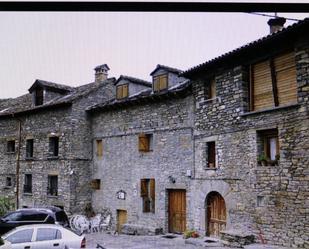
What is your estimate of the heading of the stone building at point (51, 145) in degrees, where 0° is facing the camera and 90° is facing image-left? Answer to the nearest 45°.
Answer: approximately 45°

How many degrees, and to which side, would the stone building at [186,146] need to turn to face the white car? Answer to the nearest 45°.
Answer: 0° — it already faces it

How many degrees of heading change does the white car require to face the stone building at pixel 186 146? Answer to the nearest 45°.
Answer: approximately 135° to its right

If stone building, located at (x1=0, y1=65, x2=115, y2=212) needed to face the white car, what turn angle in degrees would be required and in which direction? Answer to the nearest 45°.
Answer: approximately 45° to its left

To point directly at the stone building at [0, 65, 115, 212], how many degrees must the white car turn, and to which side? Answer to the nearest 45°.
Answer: approximately 90° to its right

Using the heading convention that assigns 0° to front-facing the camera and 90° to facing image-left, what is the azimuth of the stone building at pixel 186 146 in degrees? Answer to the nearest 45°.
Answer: approximately 45°

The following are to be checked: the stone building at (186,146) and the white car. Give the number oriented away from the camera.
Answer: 0

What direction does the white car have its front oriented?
to the viewer's left
